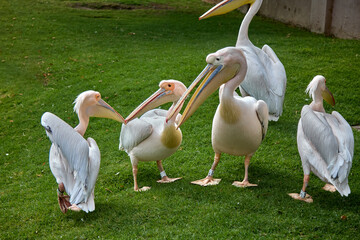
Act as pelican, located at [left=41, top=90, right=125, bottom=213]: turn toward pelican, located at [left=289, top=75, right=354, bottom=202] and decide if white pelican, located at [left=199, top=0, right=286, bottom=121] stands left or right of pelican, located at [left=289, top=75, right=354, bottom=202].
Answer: left

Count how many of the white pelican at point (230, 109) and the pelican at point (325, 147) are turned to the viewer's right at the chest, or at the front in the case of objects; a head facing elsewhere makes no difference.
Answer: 0

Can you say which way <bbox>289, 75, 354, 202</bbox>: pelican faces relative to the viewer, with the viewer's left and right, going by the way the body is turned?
facing away from the viewer and to the left of the viewer

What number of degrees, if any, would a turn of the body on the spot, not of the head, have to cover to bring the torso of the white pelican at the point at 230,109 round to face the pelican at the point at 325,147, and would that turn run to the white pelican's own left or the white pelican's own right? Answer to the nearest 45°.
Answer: approximately 135° to the white pelican's own left

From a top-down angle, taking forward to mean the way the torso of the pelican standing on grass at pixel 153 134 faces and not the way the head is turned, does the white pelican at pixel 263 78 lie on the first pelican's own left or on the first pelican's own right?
on the first pelican's own left

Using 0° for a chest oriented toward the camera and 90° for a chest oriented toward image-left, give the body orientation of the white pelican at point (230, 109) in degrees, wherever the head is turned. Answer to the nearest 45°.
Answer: approximately 45°

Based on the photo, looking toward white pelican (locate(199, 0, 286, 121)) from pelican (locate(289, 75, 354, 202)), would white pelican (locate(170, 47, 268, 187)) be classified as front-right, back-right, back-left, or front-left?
front-left

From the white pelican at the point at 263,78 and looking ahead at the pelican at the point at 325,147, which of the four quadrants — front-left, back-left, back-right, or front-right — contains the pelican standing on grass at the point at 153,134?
front-right

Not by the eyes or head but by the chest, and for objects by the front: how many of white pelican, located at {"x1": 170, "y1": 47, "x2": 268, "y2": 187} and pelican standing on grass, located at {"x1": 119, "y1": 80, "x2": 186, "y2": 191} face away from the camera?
0
